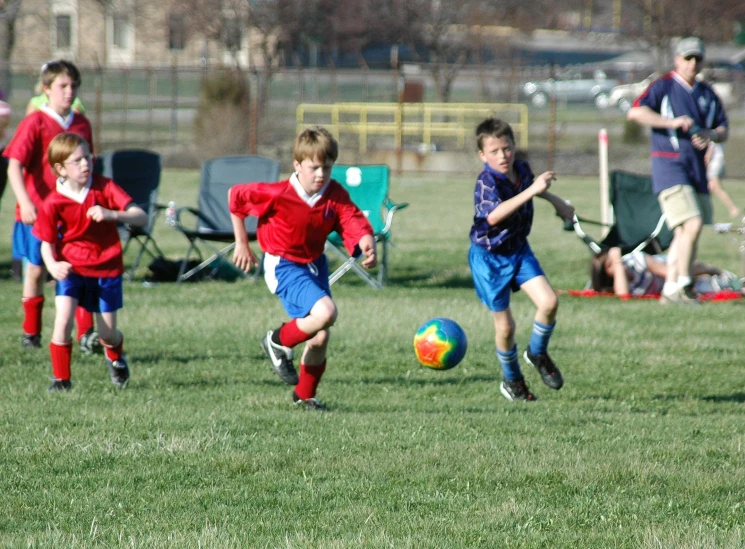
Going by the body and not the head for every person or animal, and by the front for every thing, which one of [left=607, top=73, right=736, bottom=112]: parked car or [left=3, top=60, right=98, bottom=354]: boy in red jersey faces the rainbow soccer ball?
the boy in red jersey

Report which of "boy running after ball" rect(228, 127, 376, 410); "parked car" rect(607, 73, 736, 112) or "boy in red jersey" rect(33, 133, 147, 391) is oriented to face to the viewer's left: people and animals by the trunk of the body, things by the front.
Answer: the parked car

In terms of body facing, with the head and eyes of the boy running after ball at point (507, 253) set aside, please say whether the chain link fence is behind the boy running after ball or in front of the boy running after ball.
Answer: behind

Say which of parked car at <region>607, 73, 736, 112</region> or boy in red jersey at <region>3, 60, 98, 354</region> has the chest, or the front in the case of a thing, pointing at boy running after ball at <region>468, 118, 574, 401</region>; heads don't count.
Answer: the boy in red jersey

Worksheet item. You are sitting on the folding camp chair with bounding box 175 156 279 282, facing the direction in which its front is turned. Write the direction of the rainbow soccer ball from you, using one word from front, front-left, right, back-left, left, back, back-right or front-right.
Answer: front-left

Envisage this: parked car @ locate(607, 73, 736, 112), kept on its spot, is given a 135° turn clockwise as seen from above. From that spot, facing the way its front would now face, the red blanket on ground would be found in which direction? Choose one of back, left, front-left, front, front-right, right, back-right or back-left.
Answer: back-right

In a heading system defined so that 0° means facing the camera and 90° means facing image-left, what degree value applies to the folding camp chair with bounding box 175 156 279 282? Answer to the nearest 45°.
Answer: approximately 45°

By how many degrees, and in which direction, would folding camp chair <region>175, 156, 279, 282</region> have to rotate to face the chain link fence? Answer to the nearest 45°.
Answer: approximately 135° to its right

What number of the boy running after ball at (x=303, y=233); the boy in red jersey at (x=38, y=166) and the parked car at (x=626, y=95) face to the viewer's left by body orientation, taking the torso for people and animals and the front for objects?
1

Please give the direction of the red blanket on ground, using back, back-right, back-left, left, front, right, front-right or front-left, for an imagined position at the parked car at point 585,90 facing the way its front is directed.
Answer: left

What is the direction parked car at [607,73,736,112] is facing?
to the viewer's left

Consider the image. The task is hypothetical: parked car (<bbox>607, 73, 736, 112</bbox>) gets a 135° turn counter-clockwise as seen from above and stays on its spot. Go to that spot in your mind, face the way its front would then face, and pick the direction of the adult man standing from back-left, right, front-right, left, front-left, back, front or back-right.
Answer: front-right

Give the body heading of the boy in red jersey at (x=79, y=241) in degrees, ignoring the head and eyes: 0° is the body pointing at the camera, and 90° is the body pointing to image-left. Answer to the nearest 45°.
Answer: approximately 315°
